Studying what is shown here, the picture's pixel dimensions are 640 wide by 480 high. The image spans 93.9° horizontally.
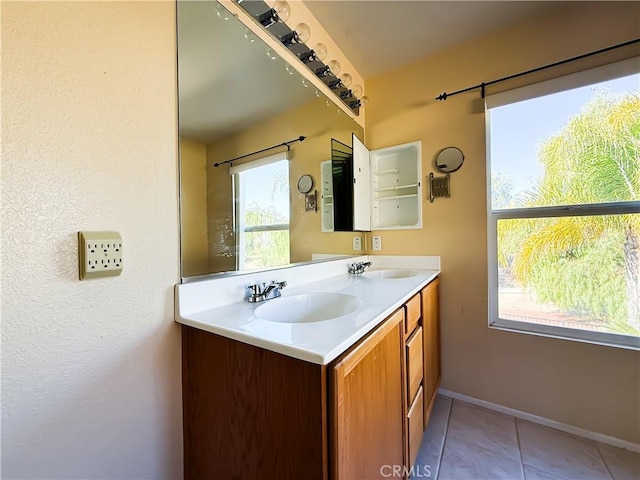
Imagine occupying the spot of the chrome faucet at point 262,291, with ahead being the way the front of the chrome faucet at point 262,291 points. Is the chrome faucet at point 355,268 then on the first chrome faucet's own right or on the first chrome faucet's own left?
on the first chrome faucet's own left

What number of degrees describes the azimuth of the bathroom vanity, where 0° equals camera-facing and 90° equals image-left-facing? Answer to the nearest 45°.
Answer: approximately 315°

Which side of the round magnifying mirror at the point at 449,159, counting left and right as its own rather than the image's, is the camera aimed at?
front

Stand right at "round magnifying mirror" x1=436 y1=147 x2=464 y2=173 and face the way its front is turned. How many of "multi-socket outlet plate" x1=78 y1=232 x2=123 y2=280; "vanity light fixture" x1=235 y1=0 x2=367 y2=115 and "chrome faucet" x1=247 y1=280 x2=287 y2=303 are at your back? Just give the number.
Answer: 0

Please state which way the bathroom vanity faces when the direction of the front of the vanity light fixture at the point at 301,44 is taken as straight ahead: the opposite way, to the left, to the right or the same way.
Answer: the same way

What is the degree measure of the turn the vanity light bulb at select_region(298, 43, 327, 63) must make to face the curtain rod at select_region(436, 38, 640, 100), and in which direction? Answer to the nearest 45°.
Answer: approximately 45° to its left

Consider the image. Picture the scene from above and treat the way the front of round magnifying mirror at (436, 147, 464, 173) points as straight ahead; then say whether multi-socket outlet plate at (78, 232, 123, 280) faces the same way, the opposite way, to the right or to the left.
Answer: to the left

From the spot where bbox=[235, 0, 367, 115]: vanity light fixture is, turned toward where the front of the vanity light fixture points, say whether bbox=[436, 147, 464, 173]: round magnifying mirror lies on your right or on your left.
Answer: on your left

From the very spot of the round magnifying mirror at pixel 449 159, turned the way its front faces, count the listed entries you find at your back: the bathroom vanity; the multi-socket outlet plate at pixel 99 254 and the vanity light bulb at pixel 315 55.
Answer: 0
